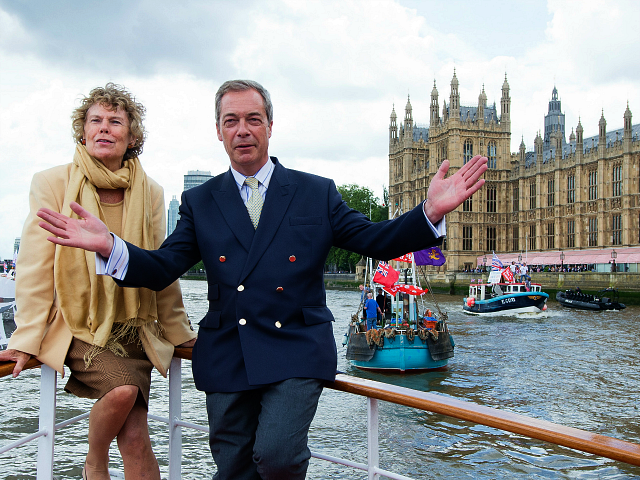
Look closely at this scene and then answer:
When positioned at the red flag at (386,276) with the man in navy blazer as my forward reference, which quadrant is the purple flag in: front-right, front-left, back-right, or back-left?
back-left

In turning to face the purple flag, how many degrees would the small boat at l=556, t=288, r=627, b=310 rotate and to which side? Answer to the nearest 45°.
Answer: approximately 90° to its left

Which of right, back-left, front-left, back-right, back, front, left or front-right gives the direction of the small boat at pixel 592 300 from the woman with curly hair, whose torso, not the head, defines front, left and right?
back-left

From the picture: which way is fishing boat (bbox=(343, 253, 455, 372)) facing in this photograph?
away from the camera

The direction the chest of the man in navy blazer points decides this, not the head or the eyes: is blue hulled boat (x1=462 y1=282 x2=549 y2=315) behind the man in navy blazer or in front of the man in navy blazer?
behind

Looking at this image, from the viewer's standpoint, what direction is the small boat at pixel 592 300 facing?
to the viewer's left

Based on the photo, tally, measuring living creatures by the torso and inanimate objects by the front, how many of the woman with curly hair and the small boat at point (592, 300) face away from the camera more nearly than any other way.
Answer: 0
